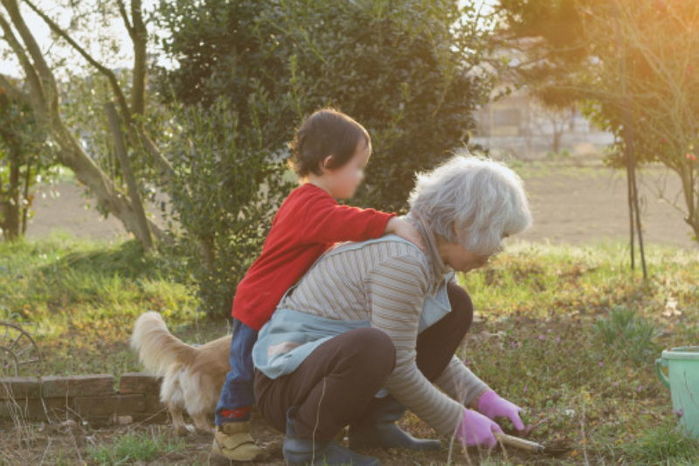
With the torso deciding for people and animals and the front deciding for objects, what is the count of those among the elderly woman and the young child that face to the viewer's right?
2

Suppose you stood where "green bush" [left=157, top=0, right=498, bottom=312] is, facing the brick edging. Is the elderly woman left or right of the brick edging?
left

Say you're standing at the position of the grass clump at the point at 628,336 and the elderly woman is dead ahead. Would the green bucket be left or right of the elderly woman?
left

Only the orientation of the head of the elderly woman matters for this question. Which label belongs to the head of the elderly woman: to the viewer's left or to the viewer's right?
to the viewer's right

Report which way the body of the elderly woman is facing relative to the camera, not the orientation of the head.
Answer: to the viewer's right

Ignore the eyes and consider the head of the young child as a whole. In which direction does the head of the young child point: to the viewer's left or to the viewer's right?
to the viewer's right

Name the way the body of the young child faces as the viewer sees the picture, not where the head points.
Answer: to the viewer's right

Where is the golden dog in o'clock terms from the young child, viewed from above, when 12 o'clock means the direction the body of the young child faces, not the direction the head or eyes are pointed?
The golden dog is roughly at 7 o'clock from the young child.

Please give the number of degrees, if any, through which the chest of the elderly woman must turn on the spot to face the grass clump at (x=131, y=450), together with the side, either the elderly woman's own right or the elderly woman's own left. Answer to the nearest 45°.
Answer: approximately 180°

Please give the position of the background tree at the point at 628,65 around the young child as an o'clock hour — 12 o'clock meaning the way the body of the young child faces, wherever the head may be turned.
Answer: The background tree is roughly at 10 o'clock from the young child.

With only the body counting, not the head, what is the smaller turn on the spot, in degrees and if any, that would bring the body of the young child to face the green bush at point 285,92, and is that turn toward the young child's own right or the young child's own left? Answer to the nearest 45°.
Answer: approximately 90° to the young child's own left
